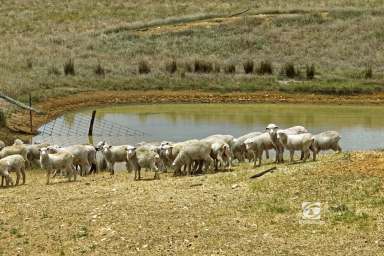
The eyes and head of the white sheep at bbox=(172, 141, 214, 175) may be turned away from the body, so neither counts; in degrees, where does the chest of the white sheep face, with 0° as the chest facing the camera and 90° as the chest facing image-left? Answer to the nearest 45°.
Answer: approximately 90°

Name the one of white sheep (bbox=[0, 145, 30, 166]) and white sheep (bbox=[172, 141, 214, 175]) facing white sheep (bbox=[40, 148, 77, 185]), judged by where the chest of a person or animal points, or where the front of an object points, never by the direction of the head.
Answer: white sheep (bbox=[172, 141, 214, 175])

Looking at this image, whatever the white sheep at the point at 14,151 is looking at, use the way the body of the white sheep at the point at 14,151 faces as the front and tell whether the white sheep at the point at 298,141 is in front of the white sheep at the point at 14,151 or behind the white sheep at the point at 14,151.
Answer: behind

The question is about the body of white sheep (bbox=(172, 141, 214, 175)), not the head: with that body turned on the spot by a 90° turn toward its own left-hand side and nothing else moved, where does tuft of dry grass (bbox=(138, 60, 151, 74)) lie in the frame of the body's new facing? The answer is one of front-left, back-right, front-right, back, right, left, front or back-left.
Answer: back

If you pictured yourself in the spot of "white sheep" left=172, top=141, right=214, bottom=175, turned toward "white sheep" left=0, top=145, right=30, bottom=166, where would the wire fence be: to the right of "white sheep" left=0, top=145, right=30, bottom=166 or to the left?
right

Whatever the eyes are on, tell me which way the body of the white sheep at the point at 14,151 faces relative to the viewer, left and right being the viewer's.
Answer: facing to the left of the viewer

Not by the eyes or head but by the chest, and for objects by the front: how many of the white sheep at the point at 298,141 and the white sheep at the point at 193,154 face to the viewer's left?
2
